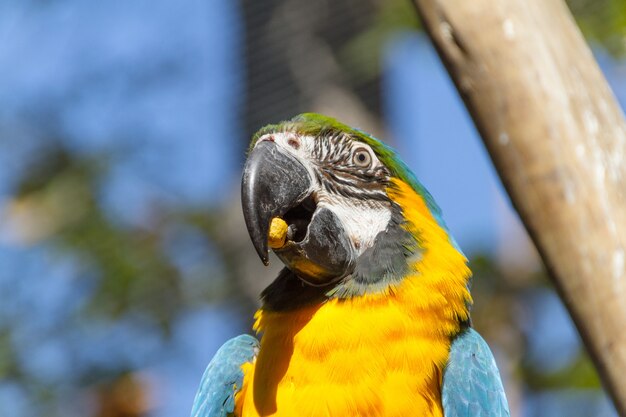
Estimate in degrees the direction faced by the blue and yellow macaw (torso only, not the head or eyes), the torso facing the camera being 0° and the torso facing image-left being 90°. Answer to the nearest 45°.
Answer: approximately 45°

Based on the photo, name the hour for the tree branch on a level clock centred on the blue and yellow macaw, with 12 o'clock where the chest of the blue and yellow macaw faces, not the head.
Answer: The tree branch is roughly at 8 o'clock from the blue and yellow macaw.
